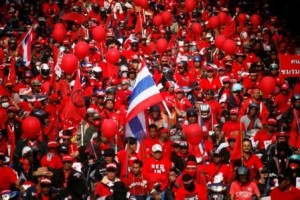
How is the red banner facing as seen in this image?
toward the camera

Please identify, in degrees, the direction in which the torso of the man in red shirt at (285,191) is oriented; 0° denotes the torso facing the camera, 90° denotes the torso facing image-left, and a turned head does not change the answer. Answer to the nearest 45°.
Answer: approximately 0°

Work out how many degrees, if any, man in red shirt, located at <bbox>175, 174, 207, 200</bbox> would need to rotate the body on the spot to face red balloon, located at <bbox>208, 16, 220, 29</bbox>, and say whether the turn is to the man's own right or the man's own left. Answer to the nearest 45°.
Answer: approximately 180°

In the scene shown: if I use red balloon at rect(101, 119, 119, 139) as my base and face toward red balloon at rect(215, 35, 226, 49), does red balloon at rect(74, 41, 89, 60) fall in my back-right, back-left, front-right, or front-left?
front-left

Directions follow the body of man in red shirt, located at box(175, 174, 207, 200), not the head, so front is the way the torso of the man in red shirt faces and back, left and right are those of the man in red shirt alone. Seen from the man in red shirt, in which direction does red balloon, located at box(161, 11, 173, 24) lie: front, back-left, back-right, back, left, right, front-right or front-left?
back

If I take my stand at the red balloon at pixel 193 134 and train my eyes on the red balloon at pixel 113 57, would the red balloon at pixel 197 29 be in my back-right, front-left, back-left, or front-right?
front-right

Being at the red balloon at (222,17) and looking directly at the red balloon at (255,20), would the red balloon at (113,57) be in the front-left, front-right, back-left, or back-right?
back-right

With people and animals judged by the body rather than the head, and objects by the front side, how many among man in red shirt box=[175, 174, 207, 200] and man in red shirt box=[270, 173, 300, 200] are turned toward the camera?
2

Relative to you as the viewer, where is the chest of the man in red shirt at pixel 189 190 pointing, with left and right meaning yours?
facing the viewer
